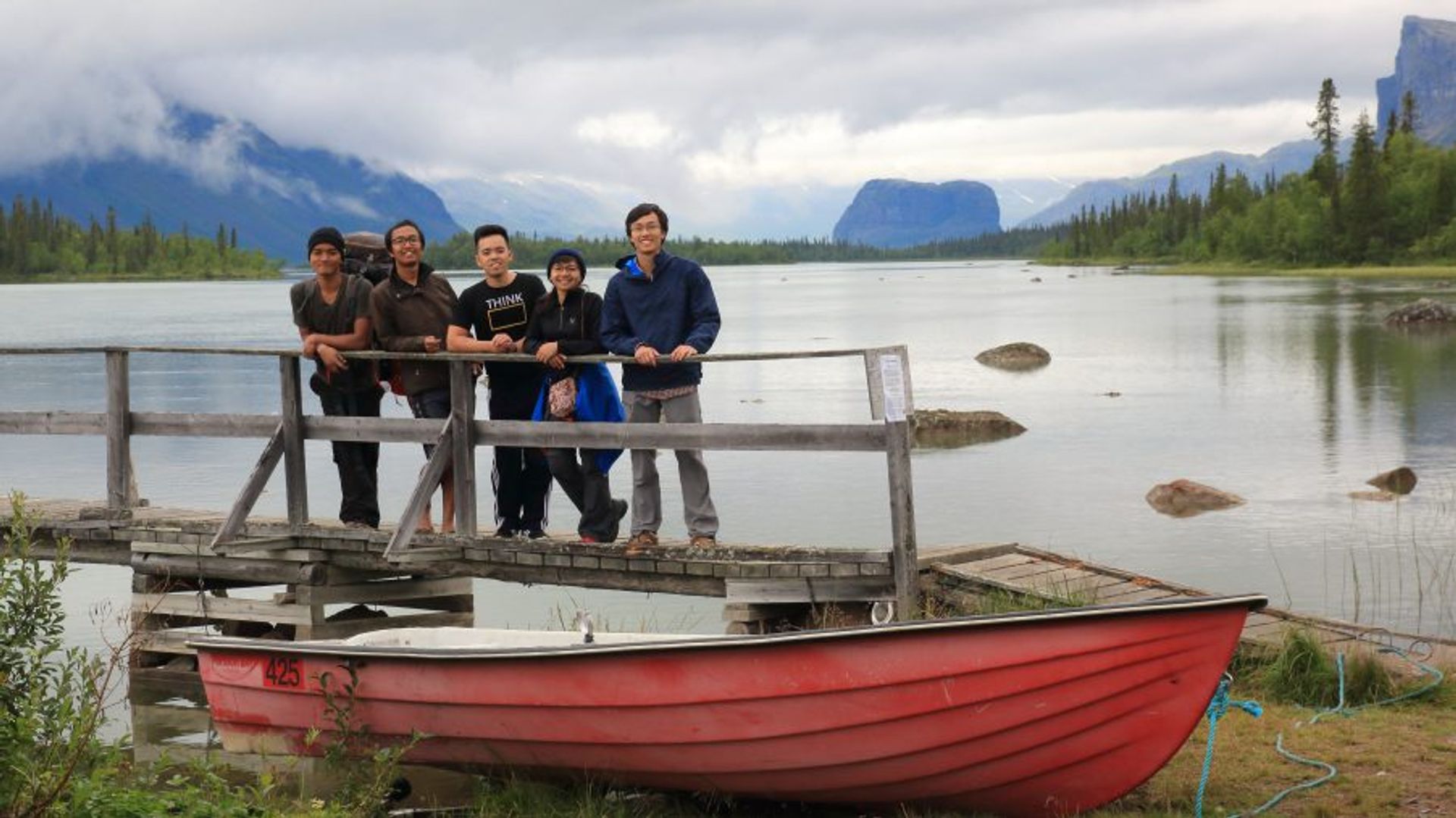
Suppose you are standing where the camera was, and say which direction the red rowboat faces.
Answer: facing to the right of the viewer

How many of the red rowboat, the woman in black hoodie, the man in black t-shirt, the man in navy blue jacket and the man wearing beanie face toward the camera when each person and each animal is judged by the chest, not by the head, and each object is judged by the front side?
4

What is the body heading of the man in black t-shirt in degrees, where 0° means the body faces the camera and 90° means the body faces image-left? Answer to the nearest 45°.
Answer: approximately 0°

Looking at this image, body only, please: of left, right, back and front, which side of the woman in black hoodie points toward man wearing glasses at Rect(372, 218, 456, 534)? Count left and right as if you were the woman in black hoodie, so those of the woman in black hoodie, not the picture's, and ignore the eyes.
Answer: right

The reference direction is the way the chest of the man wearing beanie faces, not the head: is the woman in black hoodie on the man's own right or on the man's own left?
on the man's own left

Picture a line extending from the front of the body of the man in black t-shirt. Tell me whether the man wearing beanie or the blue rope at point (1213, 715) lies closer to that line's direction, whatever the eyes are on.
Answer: the blue rope

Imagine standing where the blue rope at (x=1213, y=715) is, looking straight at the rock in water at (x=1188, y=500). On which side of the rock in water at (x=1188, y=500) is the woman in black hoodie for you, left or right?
left

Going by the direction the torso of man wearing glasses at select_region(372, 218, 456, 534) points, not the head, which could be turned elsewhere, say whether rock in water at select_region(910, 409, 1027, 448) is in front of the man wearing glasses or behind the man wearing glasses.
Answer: behind

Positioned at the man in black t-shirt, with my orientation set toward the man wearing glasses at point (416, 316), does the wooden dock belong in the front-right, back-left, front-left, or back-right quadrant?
back-left
